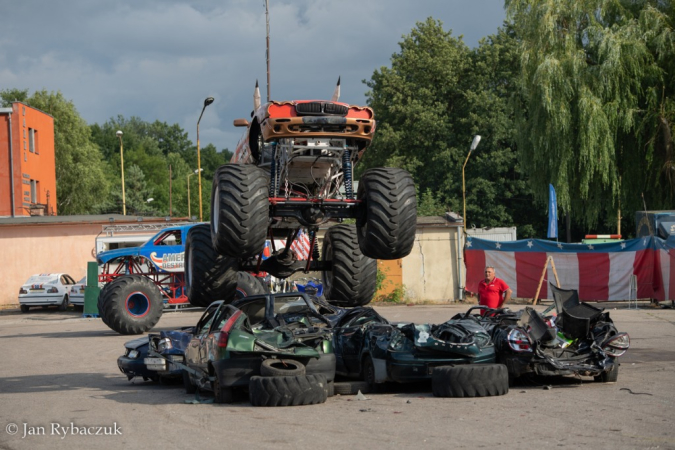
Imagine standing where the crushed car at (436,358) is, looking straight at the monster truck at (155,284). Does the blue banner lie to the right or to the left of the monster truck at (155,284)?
right

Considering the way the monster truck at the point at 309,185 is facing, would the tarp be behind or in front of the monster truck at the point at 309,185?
behind

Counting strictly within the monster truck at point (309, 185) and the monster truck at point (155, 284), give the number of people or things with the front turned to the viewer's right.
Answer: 0

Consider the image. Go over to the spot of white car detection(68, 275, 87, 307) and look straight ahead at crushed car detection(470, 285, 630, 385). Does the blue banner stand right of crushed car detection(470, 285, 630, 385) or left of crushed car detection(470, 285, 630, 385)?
left

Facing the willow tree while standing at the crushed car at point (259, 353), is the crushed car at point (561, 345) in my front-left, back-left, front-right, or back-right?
front-right

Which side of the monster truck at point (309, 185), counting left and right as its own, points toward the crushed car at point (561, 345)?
left

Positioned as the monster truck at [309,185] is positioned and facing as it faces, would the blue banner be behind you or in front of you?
behind

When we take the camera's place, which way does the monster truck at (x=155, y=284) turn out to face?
facing the viewer and to the left of the viewer

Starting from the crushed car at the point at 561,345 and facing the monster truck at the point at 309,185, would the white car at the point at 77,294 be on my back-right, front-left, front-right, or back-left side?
front-right

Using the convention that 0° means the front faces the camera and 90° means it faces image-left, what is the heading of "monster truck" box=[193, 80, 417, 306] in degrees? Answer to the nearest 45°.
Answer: approximately 0°

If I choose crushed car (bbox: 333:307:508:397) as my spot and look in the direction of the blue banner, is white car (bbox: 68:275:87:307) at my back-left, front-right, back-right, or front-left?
front-left
